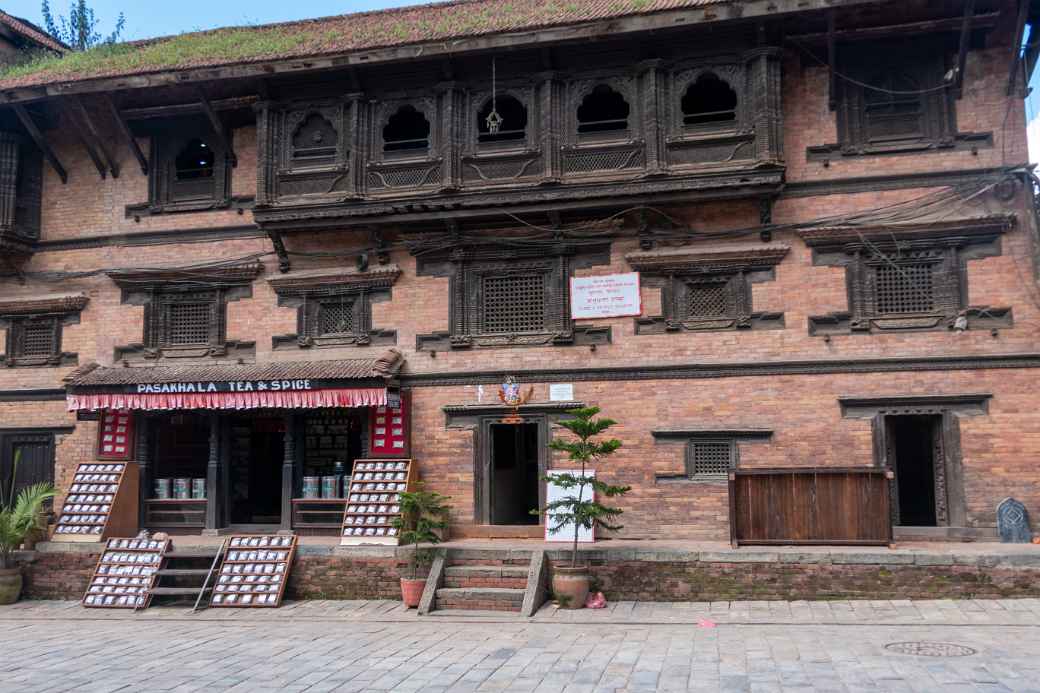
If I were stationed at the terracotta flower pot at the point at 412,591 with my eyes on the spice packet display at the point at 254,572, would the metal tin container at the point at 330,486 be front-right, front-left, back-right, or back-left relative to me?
front-right

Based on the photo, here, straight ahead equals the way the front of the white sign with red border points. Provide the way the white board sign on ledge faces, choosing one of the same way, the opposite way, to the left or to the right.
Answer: the same way

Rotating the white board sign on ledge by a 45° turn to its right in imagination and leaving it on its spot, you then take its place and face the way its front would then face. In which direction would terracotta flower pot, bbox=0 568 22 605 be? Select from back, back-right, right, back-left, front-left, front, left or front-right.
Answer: front-right

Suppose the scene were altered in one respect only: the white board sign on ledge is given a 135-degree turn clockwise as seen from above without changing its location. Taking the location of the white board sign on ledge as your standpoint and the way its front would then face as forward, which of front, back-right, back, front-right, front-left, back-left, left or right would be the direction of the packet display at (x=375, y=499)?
front-left

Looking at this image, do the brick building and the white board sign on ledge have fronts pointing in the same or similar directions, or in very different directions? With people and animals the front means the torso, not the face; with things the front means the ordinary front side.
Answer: same or similar directions

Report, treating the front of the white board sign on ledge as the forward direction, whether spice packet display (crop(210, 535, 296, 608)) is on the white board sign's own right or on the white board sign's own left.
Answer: on the white board sign's own right

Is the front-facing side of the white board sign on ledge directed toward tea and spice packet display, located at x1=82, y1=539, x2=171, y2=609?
no

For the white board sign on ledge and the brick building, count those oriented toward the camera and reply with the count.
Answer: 2

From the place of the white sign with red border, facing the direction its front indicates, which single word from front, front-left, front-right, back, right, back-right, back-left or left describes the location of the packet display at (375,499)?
right

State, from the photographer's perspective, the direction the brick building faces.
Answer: facing the viewer

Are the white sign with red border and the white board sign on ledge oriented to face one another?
no

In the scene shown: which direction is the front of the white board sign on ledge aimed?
toward the camera

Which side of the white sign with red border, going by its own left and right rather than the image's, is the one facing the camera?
front

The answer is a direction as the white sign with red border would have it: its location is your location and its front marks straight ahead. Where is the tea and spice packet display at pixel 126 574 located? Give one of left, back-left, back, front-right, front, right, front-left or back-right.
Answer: right
